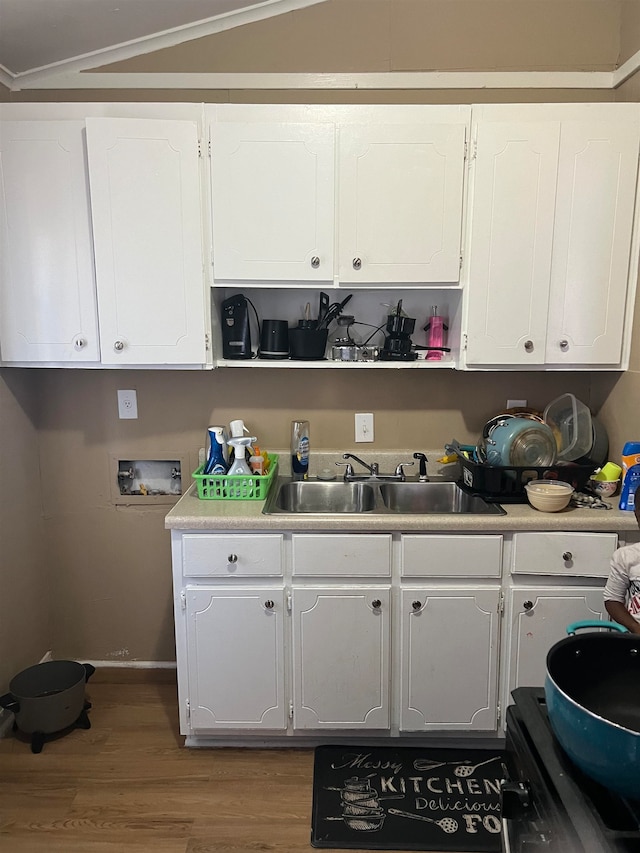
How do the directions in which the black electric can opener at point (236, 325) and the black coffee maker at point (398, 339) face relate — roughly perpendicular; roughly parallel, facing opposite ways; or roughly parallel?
roughly parallel

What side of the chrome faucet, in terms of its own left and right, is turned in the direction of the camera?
front

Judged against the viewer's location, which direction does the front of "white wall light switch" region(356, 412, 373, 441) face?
facing the viewer

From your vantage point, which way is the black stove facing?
to the viewer's left

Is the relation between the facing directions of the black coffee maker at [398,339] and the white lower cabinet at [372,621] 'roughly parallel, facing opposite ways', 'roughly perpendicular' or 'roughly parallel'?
roughly parallel

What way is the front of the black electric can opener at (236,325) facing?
toward the camera

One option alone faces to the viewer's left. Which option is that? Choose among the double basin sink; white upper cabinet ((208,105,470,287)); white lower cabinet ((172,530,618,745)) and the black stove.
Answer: the black stove

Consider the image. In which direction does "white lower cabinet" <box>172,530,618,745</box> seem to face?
toward the camera

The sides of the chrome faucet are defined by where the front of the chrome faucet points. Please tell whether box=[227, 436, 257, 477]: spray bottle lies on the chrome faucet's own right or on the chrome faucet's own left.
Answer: on the chrome faucet's own right

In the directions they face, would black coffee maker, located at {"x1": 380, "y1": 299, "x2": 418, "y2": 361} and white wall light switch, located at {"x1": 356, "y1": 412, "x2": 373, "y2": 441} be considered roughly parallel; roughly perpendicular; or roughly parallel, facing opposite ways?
roughly parallel

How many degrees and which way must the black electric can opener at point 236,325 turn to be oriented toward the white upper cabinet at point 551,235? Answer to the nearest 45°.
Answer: approximately 90° to its left
